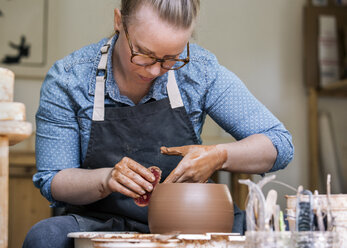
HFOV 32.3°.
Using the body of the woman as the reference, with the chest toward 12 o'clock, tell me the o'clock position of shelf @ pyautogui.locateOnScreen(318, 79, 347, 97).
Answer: The shelf is roughly at 7 o'clock from the woman.

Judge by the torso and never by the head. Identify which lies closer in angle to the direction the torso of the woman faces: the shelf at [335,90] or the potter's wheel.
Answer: the potter's wheel

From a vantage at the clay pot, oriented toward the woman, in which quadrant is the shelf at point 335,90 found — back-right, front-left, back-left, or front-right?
front-right

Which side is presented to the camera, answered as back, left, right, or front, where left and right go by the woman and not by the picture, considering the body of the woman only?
front

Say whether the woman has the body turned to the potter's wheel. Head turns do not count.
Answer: yes
